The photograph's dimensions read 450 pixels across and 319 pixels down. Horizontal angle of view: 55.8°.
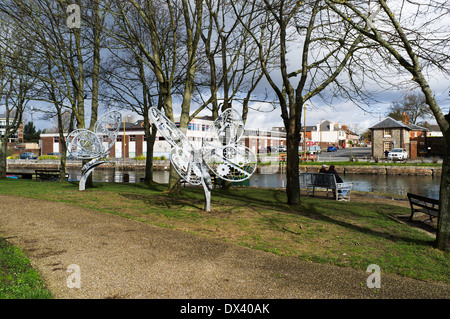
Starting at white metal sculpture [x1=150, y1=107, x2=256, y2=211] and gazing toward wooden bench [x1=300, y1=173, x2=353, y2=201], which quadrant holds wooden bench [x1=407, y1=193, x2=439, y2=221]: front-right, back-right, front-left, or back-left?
front-right

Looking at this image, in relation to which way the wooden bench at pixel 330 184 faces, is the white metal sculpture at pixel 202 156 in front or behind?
behind

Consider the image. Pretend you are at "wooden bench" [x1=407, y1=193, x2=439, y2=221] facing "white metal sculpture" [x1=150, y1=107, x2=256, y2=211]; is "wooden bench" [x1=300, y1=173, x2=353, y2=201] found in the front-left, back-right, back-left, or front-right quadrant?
front-right

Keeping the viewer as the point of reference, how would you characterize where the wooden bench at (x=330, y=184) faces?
facing away from the viewer and to the right of the viewer

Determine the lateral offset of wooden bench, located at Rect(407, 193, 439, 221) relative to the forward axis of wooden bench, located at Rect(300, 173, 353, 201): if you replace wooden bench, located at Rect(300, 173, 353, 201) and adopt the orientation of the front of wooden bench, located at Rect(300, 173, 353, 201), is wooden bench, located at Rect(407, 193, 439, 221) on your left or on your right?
on your right
